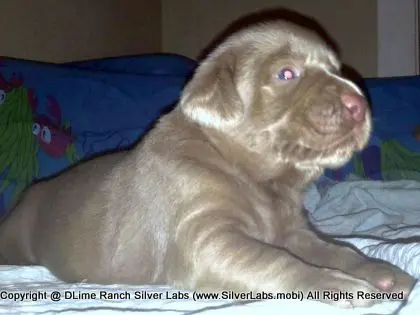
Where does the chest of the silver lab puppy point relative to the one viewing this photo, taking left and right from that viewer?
facing to the right of the viewer

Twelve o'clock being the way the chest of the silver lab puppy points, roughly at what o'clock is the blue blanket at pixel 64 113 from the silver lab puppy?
The blue blanket is roughly at 8 o'clock from the silver lab puppy.
